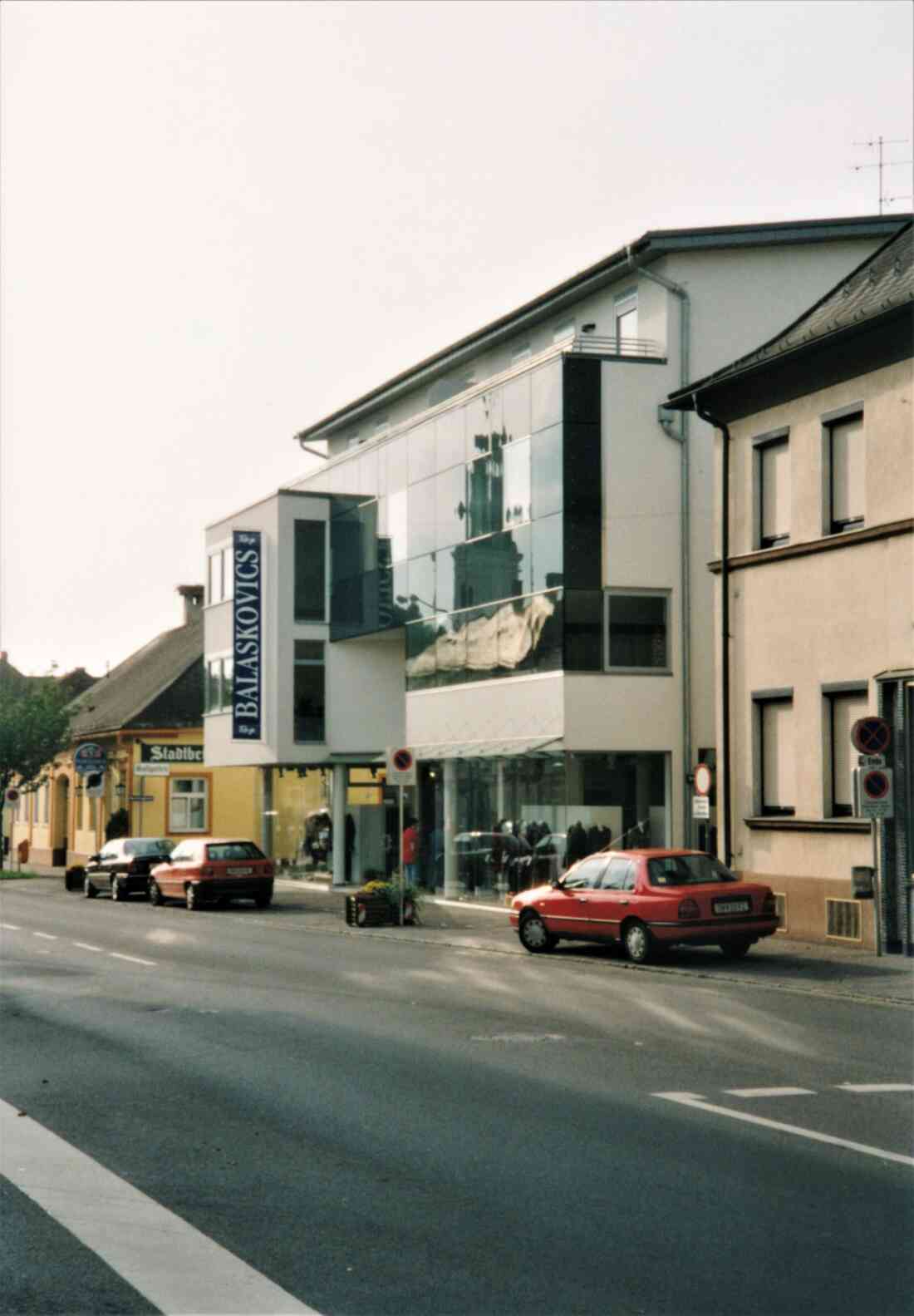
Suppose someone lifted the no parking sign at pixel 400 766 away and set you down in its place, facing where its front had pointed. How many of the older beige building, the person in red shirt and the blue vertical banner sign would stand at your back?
2

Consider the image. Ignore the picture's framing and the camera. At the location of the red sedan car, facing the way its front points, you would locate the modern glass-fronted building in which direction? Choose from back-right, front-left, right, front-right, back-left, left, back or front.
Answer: front-right

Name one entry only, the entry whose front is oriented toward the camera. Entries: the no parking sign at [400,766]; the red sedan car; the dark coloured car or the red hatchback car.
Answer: the no parking sign

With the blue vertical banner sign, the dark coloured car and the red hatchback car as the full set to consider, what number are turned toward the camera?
1

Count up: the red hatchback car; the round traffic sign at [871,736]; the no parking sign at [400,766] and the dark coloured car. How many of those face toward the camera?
2

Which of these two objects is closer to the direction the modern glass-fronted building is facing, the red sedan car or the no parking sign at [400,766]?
the no parking sign

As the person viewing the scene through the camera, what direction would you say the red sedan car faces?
facing away from the viewer and to the left of the viewer

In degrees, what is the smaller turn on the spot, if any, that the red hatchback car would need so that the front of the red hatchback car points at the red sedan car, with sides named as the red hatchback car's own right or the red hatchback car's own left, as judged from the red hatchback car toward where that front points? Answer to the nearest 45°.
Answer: approximately 135° to the red hatchback car's own left

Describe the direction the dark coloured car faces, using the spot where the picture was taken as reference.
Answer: facing away from the viewer and to the left of the viewer

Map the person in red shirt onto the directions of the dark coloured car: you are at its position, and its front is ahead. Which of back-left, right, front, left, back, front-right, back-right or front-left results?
back

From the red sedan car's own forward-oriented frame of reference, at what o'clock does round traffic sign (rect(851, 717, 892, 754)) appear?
The round traffic sign is roughly at 5 o'clock from the red sedan car.

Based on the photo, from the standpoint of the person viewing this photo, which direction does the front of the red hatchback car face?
facing away from the viewer and to the left of the viewer

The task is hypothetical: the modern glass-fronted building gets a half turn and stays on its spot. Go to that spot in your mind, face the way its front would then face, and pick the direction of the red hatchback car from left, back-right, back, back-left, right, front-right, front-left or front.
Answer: left
